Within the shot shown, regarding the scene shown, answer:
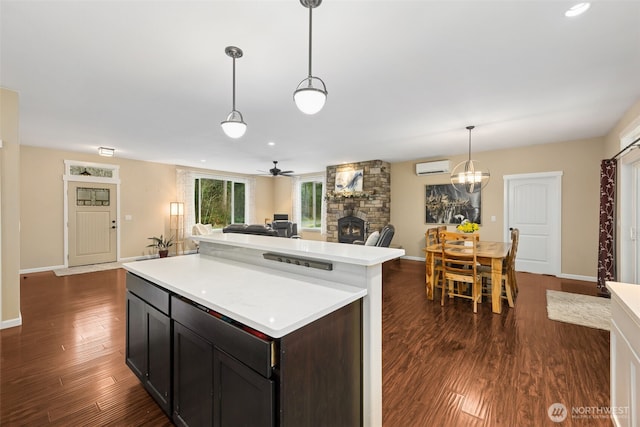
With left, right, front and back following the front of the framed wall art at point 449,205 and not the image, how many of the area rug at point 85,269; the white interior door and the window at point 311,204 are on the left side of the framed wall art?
1

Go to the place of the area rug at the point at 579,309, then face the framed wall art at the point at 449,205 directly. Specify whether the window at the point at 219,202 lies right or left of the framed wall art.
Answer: left

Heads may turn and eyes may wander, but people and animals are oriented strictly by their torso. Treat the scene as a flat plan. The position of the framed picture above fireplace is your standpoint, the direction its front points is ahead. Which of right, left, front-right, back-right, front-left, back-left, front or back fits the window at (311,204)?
right

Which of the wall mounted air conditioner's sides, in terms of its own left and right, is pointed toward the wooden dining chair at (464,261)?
front

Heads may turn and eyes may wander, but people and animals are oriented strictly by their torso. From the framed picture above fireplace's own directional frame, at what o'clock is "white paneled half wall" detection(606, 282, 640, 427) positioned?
The white paneled half wall is roughly at 10 o'clock from the framed picture above fireplace.

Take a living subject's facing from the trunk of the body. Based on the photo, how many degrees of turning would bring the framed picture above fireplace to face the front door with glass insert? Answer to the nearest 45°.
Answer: approximately 45° to its right

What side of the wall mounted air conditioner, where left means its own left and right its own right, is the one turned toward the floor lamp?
right

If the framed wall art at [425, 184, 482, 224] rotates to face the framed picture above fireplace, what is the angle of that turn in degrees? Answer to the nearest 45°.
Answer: approximately 90° to its right

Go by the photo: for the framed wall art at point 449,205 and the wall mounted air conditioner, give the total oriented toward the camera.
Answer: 2

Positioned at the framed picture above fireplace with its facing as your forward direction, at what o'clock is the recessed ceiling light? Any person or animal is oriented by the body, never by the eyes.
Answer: The recessed ceiling light is roughly at 10 o'clock from the framed picture above fireplace.

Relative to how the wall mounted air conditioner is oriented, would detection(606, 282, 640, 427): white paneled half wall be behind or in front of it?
in front

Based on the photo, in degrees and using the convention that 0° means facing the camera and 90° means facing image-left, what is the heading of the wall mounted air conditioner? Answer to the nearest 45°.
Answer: approximately 0°

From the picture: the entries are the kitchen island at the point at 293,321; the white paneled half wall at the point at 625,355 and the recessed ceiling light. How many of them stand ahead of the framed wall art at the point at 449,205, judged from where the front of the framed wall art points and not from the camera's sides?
3

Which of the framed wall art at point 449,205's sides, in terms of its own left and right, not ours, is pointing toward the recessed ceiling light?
front

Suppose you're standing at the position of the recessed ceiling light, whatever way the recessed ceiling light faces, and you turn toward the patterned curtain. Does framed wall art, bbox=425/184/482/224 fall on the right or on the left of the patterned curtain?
left
